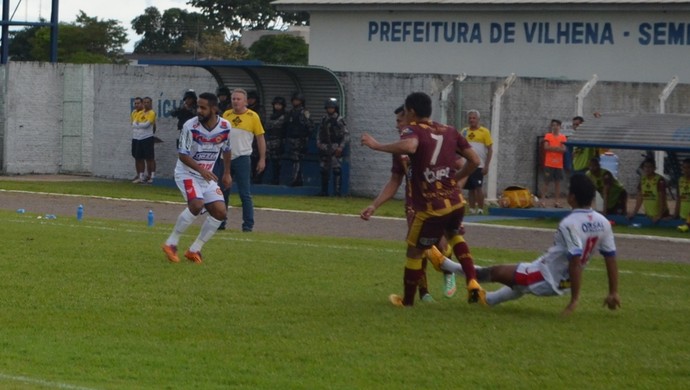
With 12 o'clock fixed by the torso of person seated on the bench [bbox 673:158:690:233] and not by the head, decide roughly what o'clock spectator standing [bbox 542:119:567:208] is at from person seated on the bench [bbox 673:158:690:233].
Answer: spectator standing [bbox 542:119:567:208] is roughly at 5 o'clock from person seated on the bench [bbox 673:158:690:233].

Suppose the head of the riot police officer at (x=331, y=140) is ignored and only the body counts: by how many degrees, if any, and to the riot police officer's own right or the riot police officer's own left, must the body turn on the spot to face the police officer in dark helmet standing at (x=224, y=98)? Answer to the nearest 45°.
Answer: approximately 90° to the riot police officer's own right

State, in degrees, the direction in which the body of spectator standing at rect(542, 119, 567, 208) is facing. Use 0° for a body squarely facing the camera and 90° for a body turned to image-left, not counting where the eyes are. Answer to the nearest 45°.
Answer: approximately 0°

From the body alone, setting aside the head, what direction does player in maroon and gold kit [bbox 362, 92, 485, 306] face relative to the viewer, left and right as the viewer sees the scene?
facing away from the viewer and to the left of the viewer

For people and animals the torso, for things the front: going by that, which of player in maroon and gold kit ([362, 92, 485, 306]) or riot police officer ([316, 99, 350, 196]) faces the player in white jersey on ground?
the riot police officer

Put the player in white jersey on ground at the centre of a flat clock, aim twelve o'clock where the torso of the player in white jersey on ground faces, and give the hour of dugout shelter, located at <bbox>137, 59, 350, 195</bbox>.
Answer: The dugout shelter is roughly at 1 o'clock from the player in white jersey on ground.

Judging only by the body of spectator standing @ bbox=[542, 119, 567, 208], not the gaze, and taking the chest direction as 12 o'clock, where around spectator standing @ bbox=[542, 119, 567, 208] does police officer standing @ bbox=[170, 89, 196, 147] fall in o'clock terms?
police officer standing @ bbox=[170, 89, 196, 147] is roughly at 3 o'clock from spectator standing @ bbox=[542, 119, 567, 208].

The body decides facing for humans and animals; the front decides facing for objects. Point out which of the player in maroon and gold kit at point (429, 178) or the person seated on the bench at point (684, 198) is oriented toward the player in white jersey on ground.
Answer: the person seated on the bench

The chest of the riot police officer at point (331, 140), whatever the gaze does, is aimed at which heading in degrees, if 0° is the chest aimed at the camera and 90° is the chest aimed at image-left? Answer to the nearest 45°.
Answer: approximately 0°
